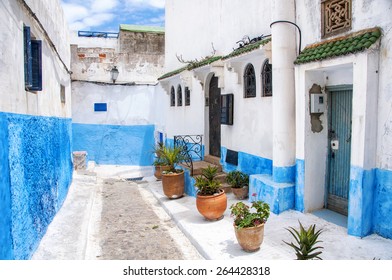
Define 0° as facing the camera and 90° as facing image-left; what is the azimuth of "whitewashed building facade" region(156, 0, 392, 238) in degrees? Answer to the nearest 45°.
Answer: approximately 45°

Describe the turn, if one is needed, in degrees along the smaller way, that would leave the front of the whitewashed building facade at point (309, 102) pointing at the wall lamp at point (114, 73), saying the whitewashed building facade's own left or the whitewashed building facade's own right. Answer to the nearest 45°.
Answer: approximately 90° to the whitewashed building facade's own right

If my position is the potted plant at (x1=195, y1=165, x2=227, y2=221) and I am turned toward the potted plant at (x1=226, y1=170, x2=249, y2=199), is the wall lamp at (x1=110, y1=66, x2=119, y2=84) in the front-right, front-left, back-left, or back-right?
front-left

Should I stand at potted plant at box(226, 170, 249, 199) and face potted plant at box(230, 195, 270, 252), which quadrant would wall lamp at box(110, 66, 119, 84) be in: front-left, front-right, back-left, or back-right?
back-right

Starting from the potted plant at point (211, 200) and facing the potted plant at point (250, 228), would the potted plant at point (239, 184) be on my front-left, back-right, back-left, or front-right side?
back-left
